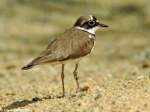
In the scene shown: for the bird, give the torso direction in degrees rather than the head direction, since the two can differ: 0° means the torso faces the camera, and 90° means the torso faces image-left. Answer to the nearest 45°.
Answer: approximately 270°
